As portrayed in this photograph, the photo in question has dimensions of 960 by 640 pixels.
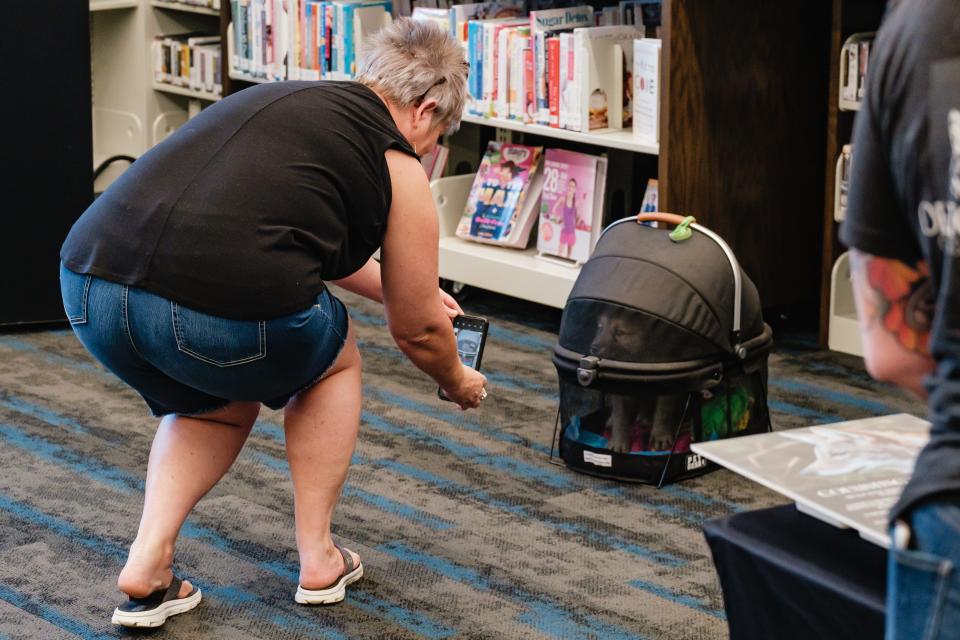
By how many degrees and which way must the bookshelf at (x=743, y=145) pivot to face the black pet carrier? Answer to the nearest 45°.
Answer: approximately 45° to its left

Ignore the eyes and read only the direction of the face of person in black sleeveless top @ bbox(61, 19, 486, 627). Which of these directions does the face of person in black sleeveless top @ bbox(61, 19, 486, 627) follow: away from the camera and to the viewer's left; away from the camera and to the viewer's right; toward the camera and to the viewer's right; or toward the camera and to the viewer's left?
away from the camera and to the viewer's right

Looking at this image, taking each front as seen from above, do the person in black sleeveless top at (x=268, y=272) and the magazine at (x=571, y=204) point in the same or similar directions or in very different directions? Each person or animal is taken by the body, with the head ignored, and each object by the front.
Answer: very different directions

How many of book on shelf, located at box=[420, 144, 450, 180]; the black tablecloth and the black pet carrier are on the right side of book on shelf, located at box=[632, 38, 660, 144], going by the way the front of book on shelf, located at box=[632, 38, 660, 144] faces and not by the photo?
1

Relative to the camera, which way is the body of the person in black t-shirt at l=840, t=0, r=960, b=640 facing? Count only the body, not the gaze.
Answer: away from the camera

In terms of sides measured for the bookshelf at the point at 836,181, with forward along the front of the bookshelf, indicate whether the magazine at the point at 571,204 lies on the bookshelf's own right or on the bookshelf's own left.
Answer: on the bookshelf's own right

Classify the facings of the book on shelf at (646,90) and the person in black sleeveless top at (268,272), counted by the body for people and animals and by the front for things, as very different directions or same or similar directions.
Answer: very different directions

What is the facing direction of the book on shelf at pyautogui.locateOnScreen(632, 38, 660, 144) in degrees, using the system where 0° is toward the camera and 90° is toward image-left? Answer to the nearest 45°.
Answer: approximately 45°

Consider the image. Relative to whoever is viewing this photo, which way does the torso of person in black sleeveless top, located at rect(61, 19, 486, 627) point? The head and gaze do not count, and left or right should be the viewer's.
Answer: facing away from the viewer and to the right of the viewer

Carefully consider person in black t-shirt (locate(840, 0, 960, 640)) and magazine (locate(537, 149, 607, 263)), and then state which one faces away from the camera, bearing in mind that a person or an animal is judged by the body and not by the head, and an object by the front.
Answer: the person in black t-shirt
